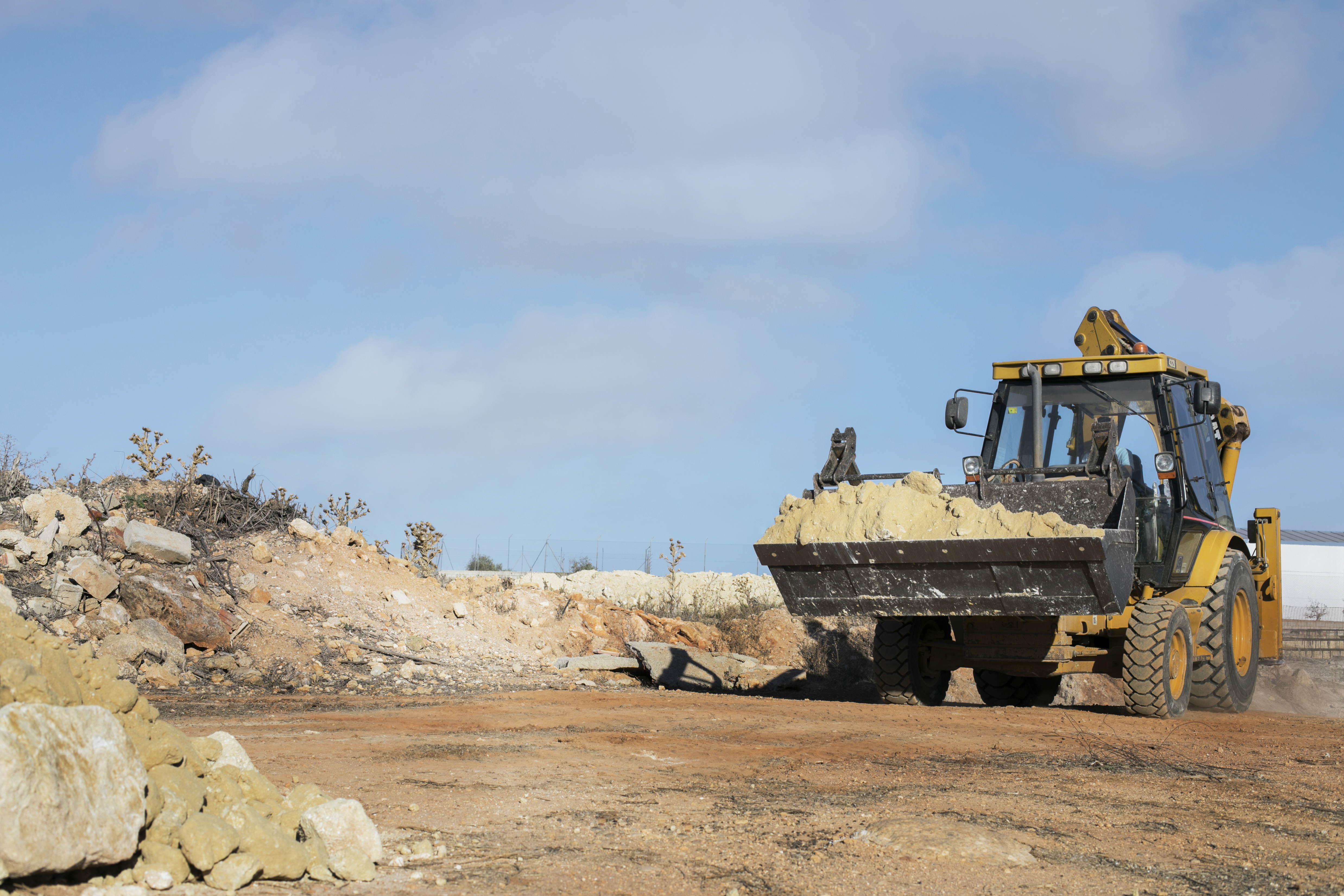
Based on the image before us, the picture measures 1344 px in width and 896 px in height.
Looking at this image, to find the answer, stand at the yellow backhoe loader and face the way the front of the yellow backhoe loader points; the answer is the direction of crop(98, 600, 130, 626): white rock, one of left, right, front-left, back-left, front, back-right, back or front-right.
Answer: front-right

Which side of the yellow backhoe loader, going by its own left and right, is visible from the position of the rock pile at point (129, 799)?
front

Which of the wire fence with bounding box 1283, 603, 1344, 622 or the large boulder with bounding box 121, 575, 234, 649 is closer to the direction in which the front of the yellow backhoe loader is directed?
the large boulder

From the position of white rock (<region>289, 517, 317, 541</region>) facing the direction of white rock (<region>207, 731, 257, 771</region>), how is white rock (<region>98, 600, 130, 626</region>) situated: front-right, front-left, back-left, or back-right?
front-right

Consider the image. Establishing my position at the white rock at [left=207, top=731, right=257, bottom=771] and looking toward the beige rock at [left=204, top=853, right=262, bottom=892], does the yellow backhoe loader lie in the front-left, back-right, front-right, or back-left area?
back-left

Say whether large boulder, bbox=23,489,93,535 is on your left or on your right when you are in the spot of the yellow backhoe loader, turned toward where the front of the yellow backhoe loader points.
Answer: on your right

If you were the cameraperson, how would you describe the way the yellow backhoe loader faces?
facing the viewer and to the left of the viewer

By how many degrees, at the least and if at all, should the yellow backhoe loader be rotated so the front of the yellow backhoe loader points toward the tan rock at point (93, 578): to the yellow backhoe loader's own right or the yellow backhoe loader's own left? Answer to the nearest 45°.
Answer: approximately 45° to the yellow backhoe loader's own right

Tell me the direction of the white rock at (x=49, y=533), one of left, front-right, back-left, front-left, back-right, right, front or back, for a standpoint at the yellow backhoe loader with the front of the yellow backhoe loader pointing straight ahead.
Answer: front-right

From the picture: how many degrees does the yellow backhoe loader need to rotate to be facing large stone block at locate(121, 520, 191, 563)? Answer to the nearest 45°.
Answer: approximately 45° to its right

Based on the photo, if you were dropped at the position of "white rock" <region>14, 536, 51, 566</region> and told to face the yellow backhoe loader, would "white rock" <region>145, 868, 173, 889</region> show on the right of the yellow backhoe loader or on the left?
right

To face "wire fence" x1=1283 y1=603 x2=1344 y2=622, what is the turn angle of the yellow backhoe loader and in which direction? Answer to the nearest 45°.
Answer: approximately 135° to its right
